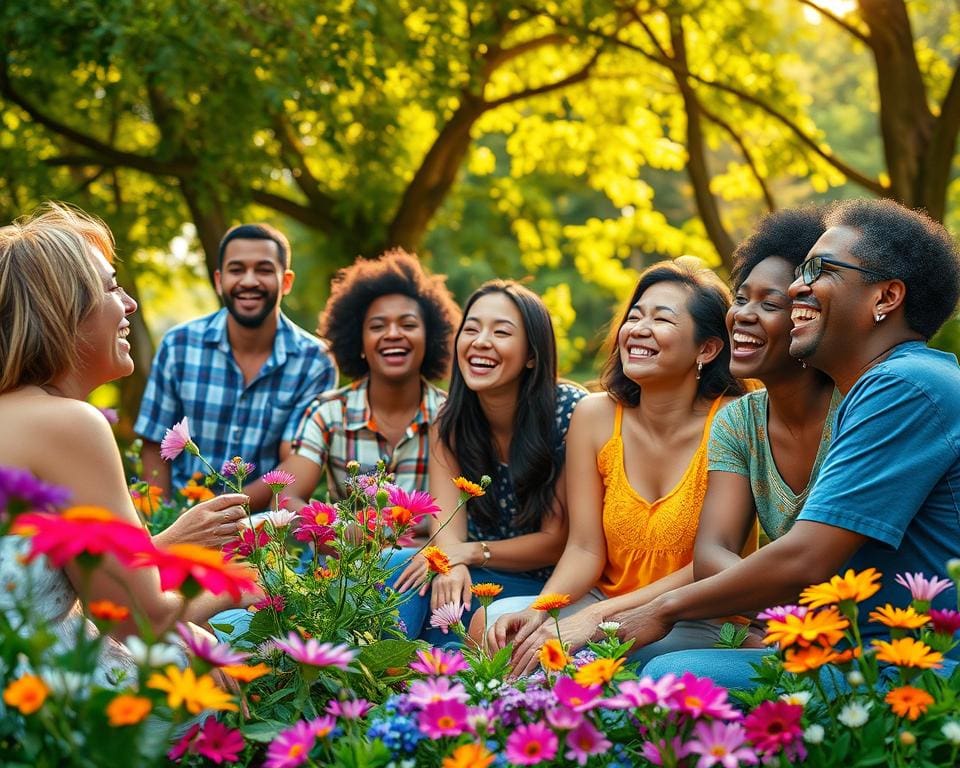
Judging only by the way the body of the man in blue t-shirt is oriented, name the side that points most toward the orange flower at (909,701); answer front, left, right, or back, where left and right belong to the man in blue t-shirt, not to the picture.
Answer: left

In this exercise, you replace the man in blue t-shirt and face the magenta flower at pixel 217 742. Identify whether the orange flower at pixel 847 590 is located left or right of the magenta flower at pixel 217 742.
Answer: left

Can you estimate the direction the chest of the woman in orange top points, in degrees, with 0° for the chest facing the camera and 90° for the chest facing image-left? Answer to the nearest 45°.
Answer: approximately 45°

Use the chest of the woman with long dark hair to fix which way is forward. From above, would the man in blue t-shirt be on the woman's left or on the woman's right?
on the woman's left

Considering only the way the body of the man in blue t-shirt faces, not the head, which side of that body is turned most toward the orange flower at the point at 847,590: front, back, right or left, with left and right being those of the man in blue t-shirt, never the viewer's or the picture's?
left

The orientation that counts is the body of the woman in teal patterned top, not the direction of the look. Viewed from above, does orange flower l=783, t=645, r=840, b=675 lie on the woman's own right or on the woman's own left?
on the woman's own left

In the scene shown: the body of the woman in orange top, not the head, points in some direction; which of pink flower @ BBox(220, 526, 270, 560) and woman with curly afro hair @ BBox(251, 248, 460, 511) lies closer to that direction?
the pink flower

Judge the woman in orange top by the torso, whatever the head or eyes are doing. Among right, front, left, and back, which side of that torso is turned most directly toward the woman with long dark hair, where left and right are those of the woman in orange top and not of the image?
right

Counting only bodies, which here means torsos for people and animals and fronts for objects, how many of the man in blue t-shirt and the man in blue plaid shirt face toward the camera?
1

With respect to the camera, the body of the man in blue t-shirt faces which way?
to the viewer's left
